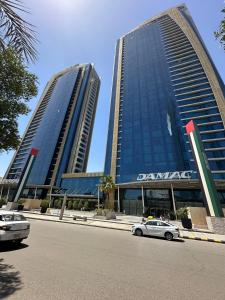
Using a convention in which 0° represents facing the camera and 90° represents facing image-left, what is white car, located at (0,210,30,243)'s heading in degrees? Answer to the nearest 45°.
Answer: approximately 135°

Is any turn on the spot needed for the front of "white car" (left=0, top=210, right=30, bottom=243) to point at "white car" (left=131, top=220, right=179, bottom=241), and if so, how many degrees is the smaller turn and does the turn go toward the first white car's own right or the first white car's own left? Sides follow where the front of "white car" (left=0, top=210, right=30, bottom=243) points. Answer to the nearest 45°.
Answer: approximately 135° to the first white car's own right
